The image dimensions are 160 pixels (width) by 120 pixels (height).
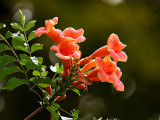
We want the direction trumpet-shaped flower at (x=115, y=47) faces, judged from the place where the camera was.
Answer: facing the viewer and to the right of the viewer

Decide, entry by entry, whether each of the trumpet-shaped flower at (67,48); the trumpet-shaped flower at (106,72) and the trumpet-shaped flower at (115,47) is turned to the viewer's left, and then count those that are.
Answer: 0

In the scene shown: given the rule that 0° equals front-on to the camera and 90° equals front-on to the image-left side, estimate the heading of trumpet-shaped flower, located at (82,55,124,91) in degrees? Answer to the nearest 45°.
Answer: approximately 315°

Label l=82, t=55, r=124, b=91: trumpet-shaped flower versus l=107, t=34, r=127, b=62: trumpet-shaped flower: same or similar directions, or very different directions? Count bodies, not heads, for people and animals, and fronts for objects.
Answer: same or similar directions

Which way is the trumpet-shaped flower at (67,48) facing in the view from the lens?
facing the viewer

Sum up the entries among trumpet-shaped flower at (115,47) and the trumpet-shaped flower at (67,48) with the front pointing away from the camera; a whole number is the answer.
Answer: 0

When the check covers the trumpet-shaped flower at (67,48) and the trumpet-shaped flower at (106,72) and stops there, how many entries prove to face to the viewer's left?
0
